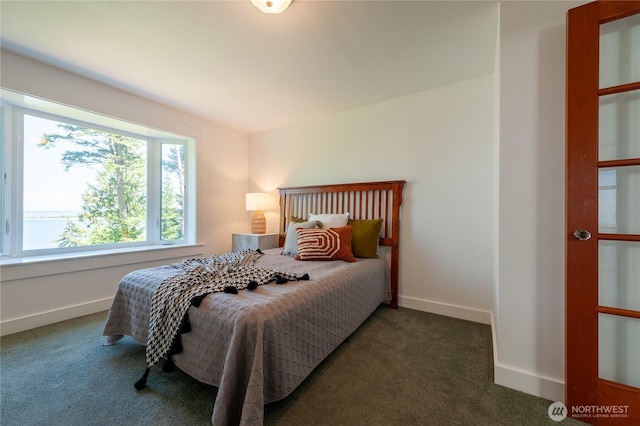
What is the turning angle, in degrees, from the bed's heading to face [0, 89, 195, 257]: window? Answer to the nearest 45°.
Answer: approximately 90° to its right

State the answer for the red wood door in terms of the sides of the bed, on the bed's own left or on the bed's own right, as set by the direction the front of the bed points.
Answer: on the bed's own left

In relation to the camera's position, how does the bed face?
facing the viewer and to the left of the viewer

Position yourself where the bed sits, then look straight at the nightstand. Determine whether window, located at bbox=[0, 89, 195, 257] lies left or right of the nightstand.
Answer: left

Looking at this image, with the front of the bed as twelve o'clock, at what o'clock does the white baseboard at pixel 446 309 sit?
The white baseboard is roughly at 7 o'clock from the bed.
